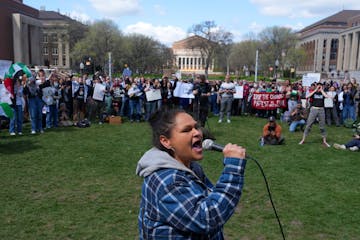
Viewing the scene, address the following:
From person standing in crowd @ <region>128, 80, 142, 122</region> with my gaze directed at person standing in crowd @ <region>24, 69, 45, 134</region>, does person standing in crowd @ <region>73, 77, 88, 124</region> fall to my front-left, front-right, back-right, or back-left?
front-right

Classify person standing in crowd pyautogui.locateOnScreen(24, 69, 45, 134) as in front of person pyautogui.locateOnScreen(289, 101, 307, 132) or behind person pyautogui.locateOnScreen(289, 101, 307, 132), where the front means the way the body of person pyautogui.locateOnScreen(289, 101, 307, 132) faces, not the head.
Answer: in front

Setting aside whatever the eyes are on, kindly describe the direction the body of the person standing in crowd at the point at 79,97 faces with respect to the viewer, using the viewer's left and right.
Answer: facing the viewer

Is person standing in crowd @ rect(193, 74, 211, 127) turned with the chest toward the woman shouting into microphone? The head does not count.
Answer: yes

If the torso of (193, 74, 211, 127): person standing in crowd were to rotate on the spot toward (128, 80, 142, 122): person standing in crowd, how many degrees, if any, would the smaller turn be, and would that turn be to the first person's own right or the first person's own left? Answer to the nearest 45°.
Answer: approximately 135° to the first person's own right

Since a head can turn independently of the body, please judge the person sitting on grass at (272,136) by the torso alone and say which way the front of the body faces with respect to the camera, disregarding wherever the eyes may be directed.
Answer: toward the camera

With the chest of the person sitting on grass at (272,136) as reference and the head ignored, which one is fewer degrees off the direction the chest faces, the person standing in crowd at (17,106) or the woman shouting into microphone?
the woman shouting into microphone

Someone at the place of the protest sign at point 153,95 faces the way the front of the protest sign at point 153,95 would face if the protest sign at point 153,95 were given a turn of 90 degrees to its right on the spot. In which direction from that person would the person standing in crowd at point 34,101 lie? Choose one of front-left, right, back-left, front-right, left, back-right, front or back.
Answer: front-left

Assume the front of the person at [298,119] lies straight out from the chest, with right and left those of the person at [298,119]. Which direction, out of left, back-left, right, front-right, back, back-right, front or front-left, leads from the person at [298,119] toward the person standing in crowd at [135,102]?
front-right

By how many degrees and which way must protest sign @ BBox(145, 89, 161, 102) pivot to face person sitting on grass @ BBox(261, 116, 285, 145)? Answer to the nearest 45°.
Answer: approximately 45° to its left

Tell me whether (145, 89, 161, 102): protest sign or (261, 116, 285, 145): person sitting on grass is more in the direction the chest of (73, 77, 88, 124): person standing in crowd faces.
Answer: the person sitting on grass

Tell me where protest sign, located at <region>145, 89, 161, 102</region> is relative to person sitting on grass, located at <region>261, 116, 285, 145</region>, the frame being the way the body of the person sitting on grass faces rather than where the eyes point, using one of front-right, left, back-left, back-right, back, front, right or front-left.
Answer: back-right

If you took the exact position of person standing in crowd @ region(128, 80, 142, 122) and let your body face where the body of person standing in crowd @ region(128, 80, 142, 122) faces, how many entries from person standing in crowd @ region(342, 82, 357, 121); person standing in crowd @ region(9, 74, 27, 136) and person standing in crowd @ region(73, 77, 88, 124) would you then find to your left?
1
